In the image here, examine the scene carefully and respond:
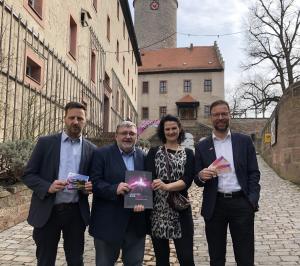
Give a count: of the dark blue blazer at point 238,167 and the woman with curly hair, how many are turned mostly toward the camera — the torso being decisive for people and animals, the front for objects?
2

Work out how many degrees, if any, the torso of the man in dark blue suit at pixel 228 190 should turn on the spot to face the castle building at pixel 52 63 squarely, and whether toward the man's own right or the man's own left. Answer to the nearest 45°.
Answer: approximately 135° to the man's own right

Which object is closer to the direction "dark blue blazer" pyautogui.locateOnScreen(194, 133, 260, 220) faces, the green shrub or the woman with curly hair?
the woman with curly hair

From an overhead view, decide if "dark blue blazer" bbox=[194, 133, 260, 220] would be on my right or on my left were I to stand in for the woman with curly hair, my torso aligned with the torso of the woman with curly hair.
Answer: on my left

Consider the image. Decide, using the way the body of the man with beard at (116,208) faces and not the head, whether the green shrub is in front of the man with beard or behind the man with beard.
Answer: behind
